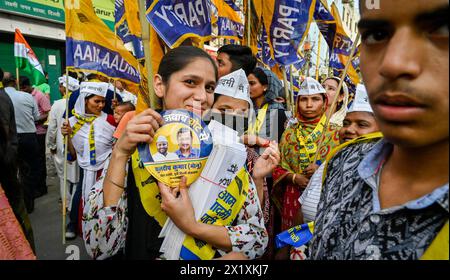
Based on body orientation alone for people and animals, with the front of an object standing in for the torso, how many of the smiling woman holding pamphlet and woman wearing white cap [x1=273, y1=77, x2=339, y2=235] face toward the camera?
2

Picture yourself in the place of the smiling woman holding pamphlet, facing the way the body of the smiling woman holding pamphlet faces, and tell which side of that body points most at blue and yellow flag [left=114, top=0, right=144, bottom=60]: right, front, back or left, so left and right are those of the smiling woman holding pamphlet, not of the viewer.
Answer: back

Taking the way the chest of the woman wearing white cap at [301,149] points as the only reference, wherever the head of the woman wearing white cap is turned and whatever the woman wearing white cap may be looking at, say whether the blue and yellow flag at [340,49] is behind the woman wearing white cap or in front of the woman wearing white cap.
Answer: behind

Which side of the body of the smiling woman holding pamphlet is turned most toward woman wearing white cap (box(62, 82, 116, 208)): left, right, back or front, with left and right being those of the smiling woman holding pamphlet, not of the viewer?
back

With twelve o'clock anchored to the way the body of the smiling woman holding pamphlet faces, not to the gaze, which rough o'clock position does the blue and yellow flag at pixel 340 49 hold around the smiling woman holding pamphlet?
The blue and yellow flag is roughly at 7 o'clock from the smiling woman holding pamphlet.
